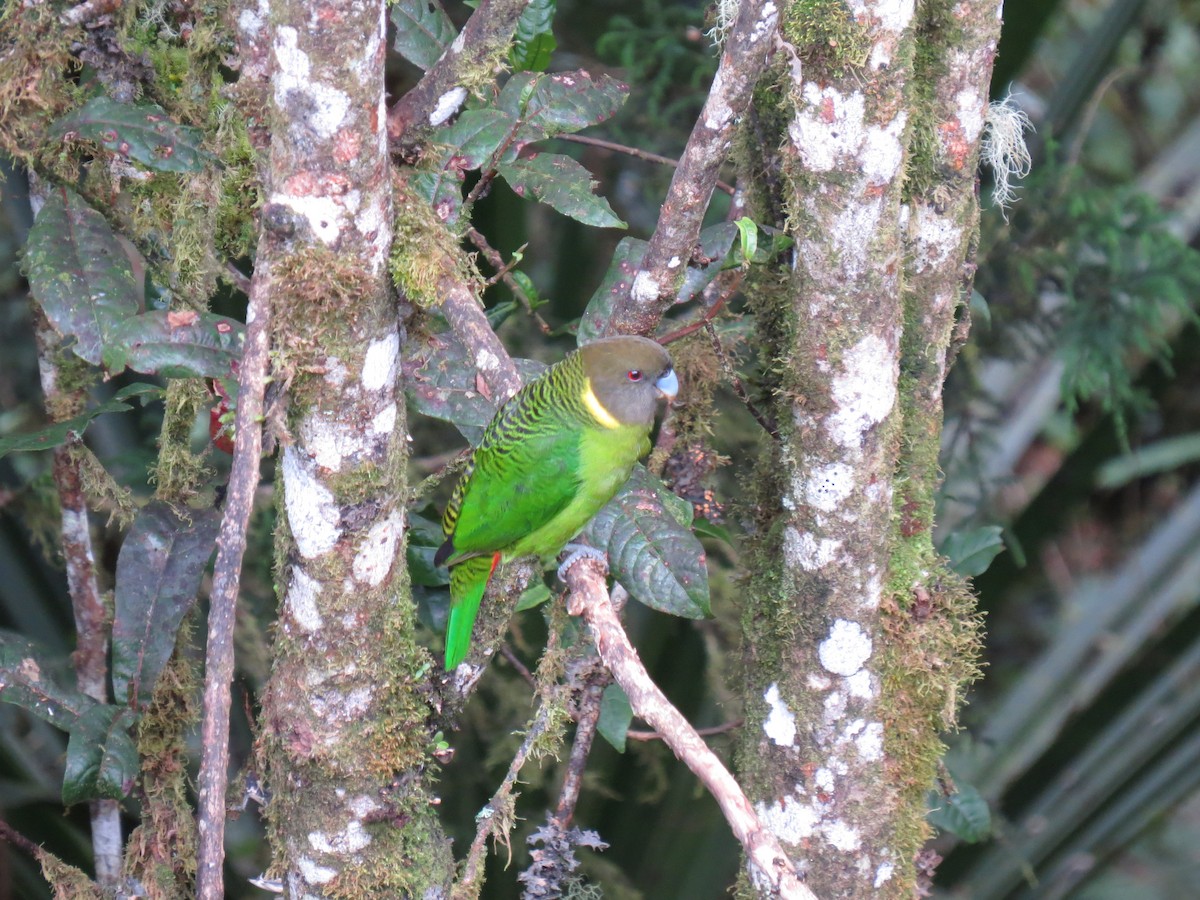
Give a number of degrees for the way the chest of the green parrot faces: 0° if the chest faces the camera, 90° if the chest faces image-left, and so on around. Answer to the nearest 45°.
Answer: approximately 270°

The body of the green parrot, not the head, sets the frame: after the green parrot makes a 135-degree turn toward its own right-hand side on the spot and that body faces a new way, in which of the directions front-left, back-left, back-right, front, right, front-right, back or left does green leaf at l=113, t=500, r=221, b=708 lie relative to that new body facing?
front
